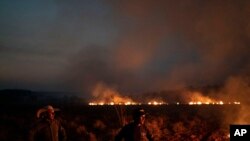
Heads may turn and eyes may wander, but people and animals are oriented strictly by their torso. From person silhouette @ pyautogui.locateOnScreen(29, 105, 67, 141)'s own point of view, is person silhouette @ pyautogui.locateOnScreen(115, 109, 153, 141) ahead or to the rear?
ahead

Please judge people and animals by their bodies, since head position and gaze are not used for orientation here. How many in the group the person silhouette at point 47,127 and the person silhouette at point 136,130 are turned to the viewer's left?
0

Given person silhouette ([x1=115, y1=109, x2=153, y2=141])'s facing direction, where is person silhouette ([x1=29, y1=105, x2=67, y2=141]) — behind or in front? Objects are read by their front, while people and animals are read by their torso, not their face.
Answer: behind

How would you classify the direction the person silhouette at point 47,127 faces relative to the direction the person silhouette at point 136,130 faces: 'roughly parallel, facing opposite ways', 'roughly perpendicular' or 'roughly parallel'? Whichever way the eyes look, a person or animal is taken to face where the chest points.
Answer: roughly parallel
